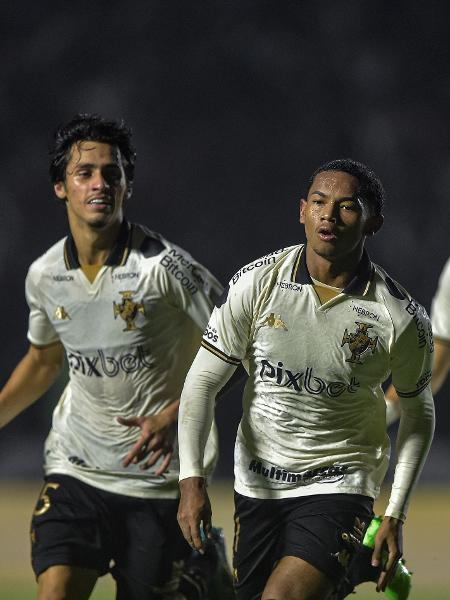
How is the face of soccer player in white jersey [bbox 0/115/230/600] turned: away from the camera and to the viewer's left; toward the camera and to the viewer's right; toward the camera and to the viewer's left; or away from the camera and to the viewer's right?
toward the camera and to the viewer's right

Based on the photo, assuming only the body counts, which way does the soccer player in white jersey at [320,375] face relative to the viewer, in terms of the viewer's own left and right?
facing the viewer

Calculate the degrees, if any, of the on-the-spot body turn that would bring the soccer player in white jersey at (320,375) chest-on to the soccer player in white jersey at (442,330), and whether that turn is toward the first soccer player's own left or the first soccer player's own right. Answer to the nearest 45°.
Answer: approximately 135° to the first soccer player's own left

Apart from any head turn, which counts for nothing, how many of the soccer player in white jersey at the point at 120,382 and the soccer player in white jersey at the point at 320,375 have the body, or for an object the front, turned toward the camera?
2

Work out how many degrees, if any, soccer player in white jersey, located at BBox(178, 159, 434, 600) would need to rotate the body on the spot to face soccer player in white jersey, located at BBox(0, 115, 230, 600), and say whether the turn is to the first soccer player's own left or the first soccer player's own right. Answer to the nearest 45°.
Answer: approximately 135° to the first soccer player's own right

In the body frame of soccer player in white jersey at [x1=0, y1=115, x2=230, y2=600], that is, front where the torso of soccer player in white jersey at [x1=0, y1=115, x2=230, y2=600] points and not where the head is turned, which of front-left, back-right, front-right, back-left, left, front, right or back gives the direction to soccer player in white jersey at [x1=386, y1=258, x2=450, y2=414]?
left

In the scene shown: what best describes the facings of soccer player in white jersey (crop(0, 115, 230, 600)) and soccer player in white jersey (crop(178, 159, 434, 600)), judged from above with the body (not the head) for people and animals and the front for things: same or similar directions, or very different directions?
same or similar directions

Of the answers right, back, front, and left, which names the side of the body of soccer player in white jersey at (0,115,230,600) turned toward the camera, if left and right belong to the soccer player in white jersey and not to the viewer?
front

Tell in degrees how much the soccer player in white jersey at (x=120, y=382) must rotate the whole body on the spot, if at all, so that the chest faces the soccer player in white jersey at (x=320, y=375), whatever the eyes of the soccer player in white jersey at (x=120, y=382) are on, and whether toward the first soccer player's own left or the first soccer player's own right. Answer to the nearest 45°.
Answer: approximately 45° to the first soccer player's own left

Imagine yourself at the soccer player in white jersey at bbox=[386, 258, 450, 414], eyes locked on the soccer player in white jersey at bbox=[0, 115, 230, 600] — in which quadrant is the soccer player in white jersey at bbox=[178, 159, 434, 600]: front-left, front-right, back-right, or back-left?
front-left
